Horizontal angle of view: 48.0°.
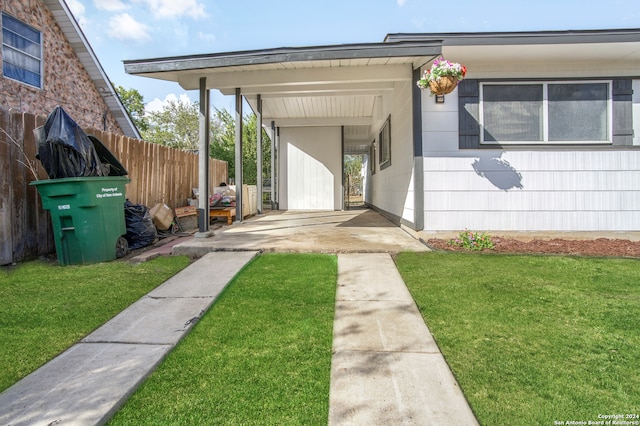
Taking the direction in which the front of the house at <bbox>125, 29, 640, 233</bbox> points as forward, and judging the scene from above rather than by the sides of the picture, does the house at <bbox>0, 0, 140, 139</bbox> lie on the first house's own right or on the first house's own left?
on the first house's own right

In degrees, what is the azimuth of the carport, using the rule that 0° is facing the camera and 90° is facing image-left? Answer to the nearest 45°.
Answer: approximately 0°

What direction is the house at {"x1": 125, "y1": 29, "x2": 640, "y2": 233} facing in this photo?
toward the camera

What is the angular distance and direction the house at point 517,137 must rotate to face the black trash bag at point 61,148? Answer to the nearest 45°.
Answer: approximately 45° to its right

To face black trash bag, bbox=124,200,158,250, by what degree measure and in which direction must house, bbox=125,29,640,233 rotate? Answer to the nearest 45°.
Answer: approximately 90° to its right

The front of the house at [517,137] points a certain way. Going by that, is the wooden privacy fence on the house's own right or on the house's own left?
on the house's own right

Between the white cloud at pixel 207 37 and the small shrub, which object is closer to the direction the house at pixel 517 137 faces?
the small shrub
